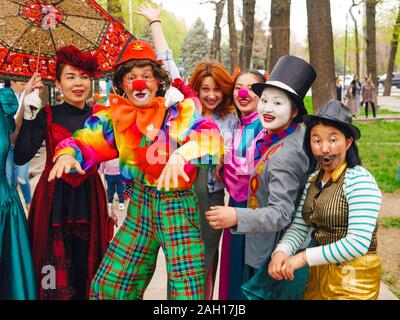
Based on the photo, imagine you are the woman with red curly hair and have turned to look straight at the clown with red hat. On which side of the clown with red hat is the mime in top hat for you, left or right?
left

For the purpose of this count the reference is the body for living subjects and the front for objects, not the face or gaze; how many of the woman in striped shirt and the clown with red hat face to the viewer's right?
0

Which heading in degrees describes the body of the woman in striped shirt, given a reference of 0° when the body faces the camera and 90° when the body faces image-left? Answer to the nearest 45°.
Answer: approximately 45°

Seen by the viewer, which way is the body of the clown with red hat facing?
toward the camera

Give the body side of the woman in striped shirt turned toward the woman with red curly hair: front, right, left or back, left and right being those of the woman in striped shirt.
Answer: right

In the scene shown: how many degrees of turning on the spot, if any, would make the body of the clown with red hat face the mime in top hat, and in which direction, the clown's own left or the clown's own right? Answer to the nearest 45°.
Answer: approximately 90° to the clown's own left

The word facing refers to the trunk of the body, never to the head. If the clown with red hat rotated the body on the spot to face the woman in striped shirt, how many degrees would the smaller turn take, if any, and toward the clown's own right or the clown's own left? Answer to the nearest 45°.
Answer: approximately 45° to the clown's own left

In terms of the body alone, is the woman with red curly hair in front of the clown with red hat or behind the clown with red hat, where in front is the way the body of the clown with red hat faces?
behind

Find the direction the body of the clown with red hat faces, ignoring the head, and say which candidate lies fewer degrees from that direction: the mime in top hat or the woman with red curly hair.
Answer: the mime in top hat
